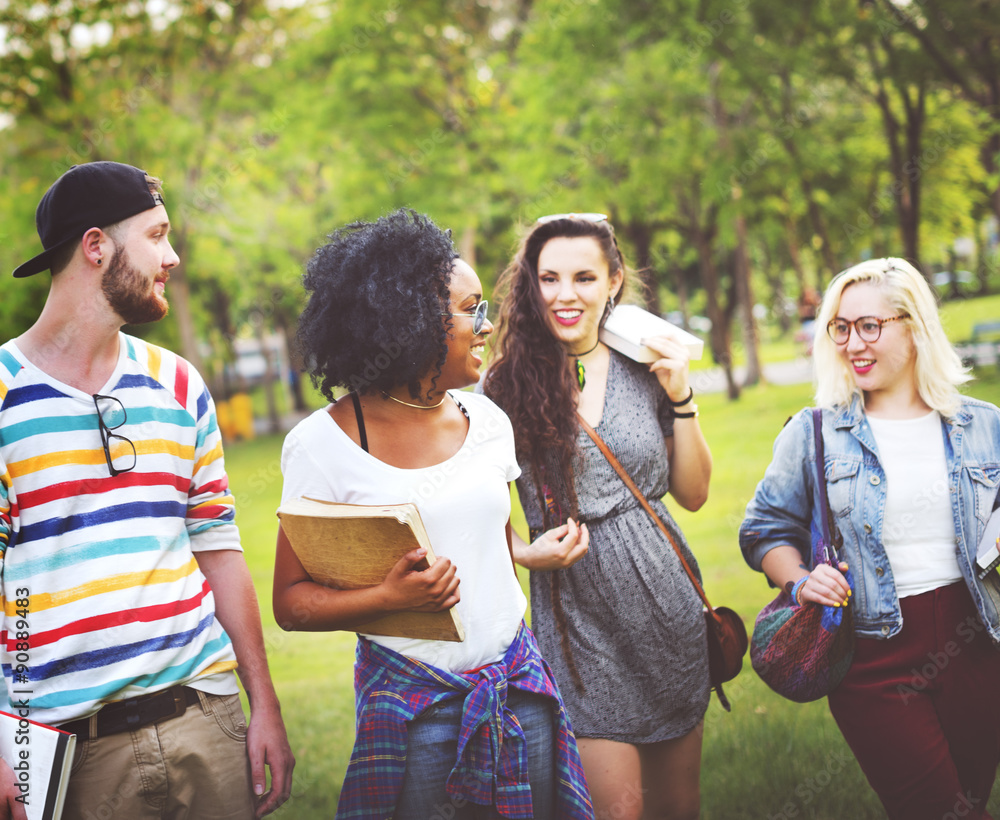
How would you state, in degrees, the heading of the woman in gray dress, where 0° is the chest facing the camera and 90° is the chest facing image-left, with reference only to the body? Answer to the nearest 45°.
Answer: approximately 0°

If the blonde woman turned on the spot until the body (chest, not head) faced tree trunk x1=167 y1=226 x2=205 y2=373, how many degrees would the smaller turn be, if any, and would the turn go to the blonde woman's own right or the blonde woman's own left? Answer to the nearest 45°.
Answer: approximately 135° to the blonde woman's own right

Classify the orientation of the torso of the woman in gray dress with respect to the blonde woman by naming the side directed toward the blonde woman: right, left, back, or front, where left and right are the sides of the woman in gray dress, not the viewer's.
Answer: left

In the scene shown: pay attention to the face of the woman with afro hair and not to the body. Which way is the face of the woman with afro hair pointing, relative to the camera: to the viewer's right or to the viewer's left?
to the viewer's right

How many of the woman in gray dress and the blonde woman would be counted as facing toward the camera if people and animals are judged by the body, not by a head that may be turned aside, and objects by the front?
2

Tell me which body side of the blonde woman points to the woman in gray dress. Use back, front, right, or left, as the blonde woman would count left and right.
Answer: right

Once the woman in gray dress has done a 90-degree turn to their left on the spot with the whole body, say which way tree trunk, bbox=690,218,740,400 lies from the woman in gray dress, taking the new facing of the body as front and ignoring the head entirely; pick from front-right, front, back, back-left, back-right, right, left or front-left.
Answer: left

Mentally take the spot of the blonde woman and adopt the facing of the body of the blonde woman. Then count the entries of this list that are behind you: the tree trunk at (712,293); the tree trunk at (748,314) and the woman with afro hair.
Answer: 2

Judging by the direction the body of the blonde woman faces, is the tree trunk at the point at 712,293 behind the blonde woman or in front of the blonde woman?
behind

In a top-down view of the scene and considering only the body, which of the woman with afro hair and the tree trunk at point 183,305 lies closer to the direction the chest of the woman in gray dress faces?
the woman with afro hair

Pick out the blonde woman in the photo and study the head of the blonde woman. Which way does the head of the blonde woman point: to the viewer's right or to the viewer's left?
to the viewer's left

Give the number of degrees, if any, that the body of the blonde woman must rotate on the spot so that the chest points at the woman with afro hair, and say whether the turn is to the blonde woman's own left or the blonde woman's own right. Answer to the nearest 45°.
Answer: approximately 45° to the blonde woman's own right
